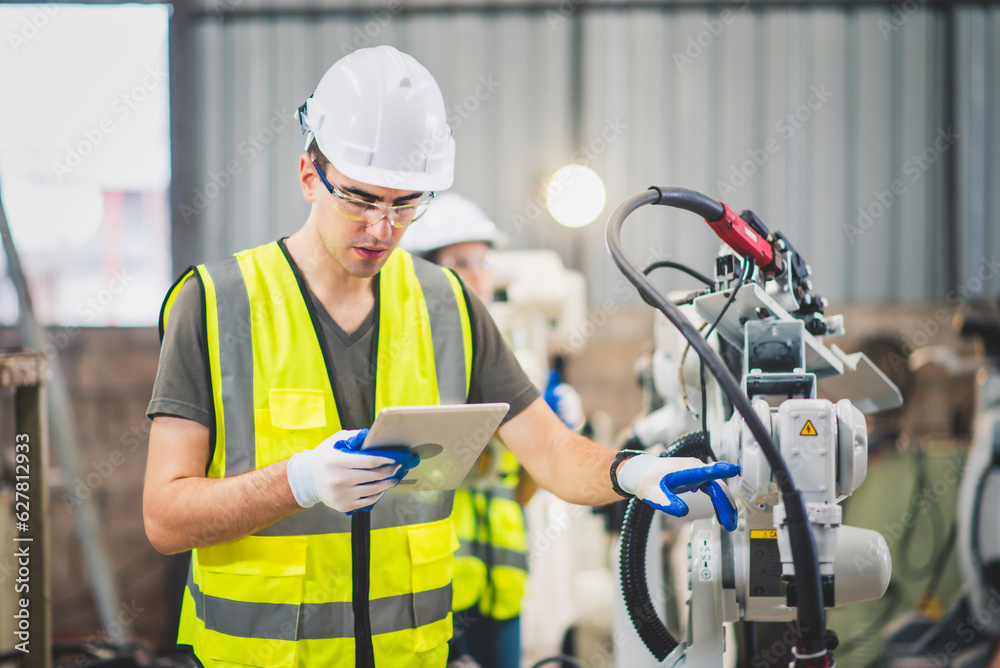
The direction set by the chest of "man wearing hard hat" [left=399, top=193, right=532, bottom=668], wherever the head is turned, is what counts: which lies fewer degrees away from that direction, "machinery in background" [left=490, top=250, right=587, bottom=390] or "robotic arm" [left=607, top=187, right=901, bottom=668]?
the robotic arm

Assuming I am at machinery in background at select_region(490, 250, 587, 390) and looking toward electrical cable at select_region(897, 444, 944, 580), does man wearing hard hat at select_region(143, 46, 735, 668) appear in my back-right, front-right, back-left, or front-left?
back-right

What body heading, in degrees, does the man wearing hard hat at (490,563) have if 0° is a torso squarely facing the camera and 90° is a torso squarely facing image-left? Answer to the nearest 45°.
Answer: approximately 315°

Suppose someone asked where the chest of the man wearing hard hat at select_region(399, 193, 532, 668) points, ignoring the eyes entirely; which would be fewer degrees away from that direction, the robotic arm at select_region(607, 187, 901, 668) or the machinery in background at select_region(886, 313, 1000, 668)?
the robotic arm

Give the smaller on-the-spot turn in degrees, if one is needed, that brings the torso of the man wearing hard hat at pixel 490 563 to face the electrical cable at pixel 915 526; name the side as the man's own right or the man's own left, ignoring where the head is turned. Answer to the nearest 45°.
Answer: approximately 90° to the man's own left

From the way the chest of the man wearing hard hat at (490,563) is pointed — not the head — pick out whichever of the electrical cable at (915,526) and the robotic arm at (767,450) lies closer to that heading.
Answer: the robotic arm

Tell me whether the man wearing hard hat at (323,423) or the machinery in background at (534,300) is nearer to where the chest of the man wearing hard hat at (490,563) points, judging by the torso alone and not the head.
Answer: the man wearing hard hat

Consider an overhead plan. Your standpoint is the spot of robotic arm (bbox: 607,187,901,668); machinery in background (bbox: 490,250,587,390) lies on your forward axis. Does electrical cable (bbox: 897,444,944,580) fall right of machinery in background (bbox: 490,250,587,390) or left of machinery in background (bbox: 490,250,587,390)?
right

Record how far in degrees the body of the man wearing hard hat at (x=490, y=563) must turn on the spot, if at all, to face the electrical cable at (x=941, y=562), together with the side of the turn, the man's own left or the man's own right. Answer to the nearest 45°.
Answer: approximately 90° to the man's own left
